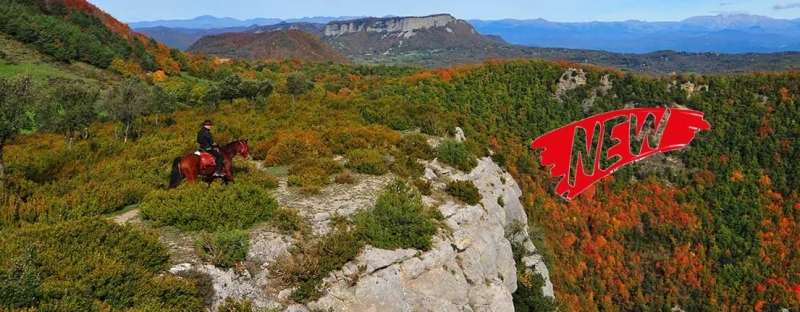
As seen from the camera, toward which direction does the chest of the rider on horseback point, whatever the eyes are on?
to the viewer's right

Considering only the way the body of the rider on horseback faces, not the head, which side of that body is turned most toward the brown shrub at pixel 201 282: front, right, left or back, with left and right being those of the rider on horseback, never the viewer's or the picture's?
right

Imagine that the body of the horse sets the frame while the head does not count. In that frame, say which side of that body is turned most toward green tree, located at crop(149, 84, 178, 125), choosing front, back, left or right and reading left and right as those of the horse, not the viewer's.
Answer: left

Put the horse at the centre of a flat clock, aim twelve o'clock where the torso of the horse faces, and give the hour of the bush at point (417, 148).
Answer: The bush is roughly at 11 o'clock from the horse.

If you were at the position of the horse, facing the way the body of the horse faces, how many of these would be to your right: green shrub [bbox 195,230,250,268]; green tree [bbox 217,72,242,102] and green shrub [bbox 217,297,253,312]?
2

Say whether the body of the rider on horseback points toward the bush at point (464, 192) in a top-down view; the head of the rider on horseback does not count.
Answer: yes

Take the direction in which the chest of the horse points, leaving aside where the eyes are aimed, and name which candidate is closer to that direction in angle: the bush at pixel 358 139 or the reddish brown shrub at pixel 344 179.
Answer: the reddish brown shrub

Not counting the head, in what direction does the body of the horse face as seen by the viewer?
to the viewer's right

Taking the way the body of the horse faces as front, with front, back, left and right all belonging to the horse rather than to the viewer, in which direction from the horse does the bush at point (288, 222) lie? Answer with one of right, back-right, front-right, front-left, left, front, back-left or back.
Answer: front-right

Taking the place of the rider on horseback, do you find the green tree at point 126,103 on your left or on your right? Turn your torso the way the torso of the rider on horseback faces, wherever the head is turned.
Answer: on your left

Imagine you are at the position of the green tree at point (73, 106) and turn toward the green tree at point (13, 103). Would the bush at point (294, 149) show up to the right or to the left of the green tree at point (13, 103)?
left

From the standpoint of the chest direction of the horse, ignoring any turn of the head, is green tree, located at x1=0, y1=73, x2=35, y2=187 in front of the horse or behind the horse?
behind
